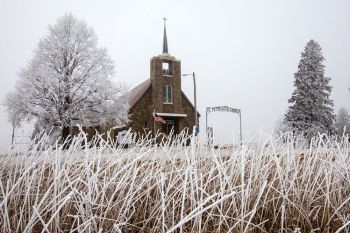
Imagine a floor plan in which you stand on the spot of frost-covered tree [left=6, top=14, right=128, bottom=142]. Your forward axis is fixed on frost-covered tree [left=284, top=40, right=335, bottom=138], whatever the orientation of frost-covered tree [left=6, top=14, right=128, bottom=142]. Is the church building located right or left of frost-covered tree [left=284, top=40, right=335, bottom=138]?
left

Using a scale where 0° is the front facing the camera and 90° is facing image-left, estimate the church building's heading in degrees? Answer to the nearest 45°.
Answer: approximately 0°

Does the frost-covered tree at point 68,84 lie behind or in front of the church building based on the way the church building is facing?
in front

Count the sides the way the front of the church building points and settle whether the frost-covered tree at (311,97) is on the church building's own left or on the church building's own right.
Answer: on the church building's own left
